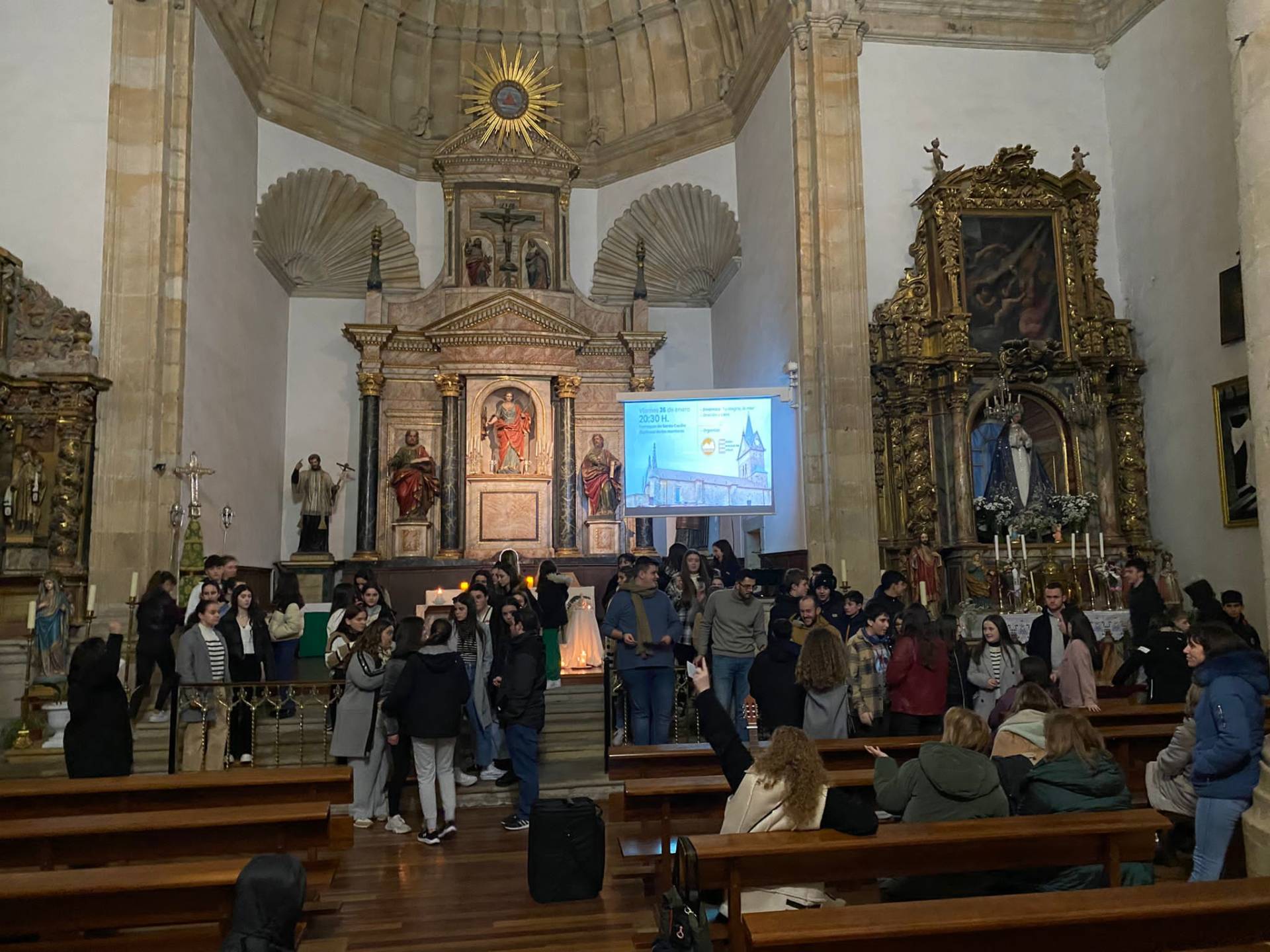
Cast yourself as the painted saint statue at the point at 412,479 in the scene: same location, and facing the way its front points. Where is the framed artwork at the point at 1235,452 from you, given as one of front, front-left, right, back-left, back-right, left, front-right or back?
front-left

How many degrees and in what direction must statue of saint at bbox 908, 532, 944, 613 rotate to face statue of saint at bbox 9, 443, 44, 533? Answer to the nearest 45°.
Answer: approximately 45° to its right

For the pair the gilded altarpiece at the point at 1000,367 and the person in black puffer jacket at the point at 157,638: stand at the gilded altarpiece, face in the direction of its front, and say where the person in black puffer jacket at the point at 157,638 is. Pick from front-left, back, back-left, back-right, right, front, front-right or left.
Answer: front-right

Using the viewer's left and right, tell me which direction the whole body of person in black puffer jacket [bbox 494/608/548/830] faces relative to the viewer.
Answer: facing to the left of the viewer

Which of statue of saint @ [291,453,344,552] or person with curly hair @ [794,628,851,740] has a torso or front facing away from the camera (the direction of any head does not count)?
the person with curly hair

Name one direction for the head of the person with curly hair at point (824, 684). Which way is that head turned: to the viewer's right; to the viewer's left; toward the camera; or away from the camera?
away from the camera

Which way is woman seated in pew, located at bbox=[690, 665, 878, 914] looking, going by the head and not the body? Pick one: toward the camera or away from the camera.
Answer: away from the camera

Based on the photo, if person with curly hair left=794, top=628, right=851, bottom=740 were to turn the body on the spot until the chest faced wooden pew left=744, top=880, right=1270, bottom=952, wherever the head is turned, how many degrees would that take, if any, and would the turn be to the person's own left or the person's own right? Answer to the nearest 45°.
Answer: approximately 180°

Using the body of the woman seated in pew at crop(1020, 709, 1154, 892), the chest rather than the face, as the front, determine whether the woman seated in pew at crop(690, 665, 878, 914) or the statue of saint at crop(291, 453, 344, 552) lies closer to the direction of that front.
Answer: the statue of saint

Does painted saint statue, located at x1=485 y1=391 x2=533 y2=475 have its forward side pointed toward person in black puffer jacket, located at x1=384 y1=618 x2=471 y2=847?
yes

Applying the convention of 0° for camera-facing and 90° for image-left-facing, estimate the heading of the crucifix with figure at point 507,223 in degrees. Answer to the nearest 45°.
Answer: approximately 0°

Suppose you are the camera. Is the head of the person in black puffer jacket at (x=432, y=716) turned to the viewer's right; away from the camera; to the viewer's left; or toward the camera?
away from the camera

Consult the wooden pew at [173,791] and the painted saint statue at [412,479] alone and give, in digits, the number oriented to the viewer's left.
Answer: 0
